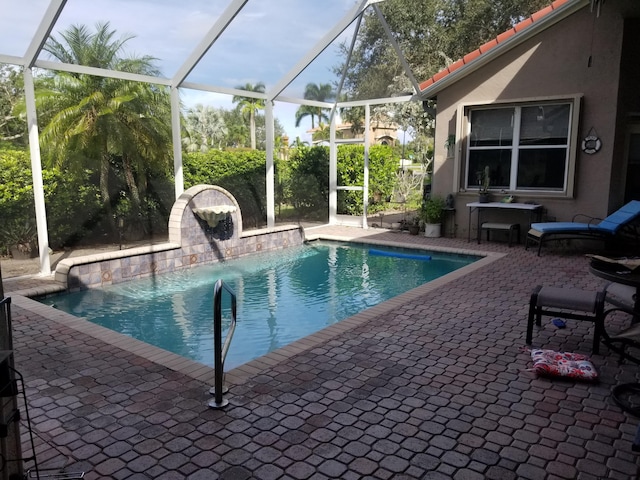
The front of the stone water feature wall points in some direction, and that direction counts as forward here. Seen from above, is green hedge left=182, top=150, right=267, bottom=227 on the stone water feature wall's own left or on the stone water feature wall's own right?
on the stone water feature wall's own left

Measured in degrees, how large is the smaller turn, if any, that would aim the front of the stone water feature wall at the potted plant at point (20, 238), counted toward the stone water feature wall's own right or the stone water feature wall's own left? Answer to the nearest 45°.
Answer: approximately 135° to the stone water feature wall's own right

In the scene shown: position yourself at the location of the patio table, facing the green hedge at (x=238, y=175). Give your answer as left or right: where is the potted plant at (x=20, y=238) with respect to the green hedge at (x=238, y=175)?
left

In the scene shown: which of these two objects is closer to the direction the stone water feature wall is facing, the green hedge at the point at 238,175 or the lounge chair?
the lounge chair

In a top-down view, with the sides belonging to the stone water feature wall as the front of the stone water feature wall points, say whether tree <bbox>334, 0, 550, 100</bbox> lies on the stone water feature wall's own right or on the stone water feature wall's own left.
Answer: on the stone water feature wall's own left

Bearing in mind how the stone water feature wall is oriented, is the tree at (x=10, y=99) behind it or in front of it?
behind

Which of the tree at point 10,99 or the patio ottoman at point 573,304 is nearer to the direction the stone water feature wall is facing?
the patio ottoman

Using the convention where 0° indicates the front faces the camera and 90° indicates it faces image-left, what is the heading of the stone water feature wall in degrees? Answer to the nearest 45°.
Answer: approximately 315°

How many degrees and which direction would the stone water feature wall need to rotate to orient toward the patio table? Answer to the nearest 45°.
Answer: approximately 45° to its left
